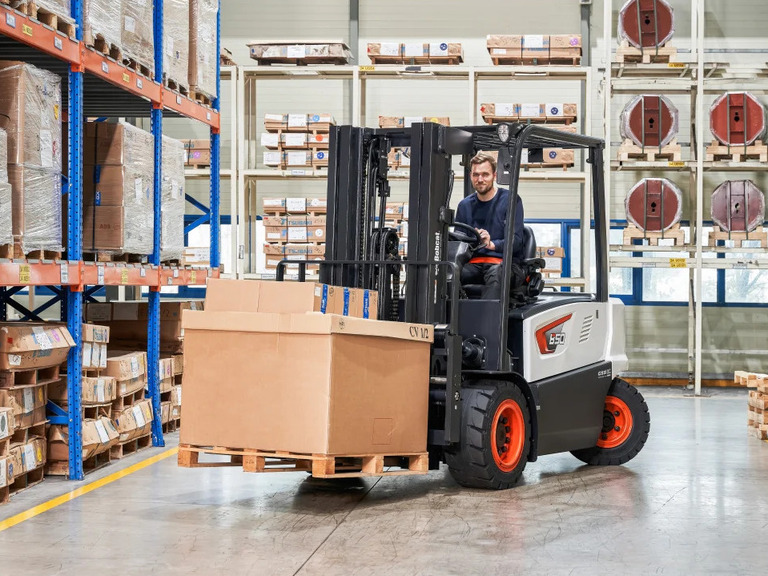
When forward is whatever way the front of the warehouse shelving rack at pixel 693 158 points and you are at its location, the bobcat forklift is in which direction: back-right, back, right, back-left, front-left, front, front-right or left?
front

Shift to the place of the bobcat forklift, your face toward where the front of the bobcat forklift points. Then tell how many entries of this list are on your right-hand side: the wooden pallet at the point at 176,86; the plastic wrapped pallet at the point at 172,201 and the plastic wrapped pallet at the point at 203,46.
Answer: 3

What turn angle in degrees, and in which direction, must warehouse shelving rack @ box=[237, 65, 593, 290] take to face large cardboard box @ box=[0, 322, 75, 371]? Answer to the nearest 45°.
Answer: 0° — it already faces it

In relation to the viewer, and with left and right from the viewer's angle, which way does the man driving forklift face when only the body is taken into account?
facing the viewer and to the left of the viewer

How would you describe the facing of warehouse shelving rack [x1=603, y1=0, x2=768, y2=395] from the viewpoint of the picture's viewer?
facing the viewer

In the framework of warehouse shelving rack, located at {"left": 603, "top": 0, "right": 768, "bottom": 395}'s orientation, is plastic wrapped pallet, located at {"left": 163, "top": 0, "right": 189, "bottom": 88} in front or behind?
in front

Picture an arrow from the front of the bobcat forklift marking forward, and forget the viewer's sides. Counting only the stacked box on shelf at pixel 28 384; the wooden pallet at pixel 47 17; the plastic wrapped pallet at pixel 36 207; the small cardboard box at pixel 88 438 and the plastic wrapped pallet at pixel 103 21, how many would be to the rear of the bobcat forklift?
0

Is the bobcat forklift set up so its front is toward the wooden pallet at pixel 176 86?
no

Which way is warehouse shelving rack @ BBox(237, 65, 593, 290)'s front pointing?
toward the camera

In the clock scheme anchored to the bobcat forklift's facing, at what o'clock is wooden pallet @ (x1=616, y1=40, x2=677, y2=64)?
The wooden pallet is roughly at 5 o'clock from the bobcat forklift.

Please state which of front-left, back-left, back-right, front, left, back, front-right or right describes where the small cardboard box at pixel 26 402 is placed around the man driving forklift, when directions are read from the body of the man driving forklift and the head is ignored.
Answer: front-right

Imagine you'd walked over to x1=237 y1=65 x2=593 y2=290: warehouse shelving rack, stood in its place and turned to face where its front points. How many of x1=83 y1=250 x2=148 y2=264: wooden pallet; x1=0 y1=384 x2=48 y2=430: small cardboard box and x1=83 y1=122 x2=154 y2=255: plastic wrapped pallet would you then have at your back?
0

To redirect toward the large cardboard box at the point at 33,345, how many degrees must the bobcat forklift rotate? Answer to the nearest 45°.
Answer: approximately 45° to its right

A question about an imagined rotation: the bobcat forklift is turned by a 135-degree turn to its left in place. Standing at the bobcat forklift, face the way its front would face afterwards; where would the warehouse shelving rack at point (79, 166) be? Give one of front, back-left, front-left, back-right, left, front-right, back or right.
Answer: back

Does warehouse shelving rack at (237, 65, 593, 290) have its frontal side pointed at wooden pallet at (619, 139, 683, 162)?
no

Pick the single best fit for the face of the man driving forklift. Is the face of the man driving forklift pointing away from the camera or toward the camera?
toward the camera

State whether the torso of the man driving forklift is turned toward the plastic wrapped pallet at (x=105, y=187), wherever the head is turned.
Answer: no

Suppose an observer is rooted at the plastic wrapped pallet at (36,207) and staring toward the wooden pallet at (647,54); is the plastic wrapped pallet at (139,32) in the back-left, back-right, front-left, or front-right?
front-left
